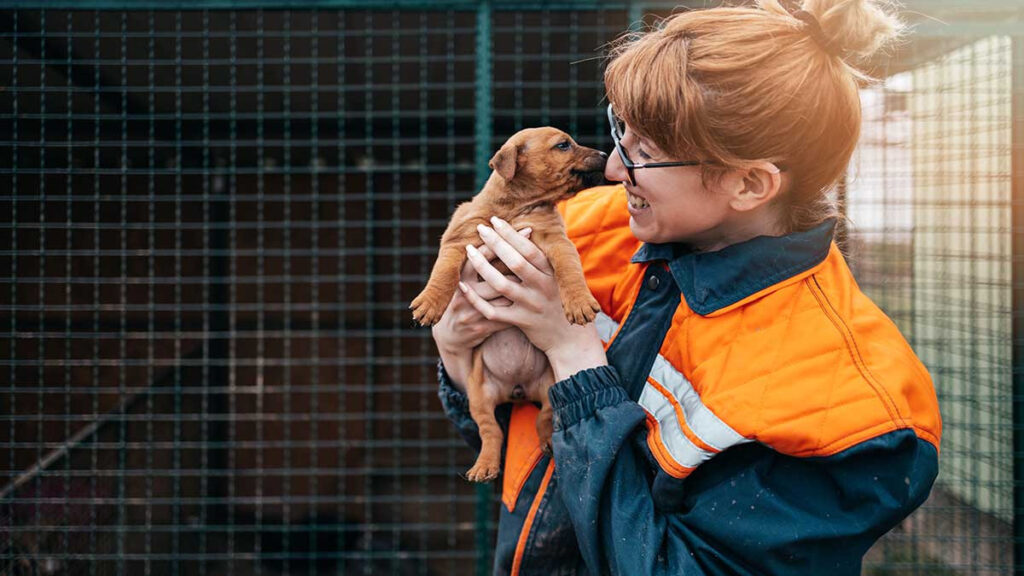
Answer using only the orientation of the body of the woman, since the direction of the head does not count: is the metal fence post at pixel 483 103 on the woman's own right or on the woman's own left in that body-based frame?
on the woman's own right

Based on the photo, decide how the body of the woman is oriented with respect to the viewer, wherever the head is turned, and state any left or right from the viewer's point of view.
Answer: facing the viewer and to the left of the viewer

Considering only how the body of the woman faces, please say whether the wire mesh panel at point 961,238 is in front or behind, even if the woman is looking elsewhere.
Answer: behind
